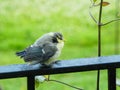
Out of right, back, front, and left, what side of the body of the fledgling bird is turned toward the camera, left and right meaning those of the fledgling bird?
right
